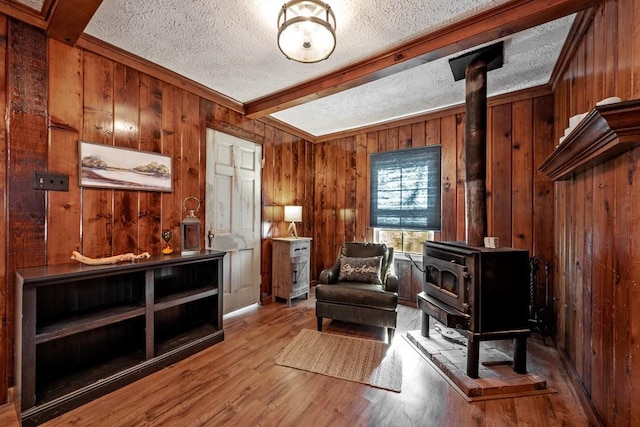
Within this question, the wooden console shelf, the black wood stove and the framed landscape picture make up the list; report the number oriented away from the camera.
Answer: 0

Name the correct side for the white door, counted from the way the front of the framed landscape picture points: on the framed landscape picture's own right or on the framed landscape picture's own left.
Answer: on the framed landscape picture's own left

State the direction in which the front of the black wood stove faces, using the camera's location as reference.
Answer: facing the viewer and to the left of the viewer

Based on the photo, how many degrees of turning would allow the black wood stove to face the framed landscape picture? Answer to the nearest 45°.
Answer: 0° — it already faces it

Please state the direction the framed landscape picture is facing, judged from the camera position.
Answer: facing the viewer and to the right of the viewer

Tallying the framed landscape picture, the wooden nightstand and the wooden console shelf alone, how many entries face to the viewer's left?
0

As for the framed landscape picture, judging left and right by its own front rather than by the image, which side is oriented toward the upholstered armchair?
front

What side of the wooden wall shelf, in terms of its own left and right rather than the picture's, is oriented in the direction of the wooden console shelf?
front

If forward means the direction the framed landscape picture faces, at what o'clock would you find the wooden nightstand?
The wooden nightstand is roughly at 10 o'clock from the framed landscape picture.

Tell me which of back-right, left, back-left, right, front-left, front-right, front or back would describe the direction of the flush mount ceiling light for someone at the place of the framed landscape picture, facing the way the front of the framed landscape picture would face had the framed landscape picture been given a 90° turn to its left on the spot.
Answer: right

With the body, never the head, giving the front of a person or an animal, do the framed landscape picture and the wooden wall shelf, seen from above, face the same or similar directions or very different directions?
very different directions

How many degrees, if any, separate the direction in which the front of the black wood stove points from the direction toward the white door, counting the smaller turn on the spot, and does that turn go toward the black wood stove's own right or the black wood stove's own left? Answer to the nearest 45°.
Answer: approximately 45° to the black wood stove's own right

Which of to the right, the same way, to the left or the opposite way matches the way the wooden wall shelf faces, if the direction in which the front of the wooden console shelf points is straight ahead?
the opposite way

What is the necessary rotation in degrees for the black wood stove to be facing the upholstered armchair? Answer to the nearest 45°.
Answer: approximately 45° to its right

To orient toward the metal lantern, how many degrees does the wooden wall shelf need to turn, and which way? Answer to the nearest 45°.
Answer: approximately 45° to its right
